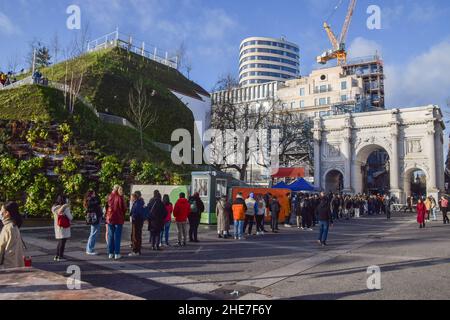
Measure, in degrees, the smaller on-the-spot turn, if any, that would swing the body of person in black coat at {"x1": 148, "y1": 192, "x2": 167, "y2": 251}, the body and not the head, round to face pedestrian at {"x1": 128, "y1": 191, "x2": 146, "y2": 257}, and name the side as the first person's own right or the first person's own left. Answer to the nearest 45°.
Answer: approximately 135° to the first person's own left

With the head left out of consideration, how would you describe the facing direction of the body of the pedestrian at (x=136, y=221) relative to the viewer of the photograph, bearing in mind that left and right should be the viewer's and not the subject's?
facing to the left of the viewer

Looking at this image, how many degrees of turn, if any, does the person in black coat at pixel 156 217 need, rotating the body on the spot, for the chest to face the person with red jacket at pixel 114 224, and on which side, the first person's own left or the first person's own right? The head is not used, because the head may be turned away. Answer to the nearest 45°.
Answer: approximately 135° to the first person's own left

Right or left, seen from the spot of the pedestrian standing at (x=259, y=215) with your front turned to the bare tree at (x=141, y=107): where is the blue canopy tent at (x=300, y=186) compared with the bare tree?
right

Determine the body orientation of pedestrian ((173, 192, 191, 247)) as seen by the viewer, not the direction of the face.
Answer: away from the camera
